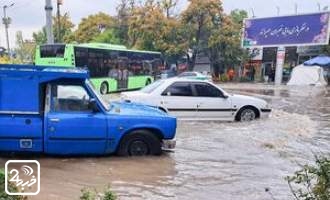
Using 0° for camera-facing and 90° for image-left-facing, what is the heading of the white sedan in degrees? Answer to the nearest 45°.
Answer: approximately 270°

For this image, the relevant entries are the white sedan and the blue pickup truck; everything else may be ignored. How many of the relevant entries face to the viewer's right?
2

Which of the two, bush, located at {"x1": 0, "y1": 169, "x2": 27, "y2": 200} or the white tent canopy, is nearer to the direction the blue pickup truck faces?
the white tent canopy

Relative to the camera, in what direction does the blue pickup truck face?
facing to the right of the viewer

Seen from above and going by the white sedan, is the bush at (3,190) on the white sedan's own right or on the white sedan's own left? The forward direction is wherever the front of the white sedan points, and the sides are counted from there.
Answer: on the white sedan's own right

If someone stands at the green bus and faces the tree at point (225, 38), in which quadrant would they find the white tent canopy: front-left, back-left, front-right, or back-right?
front-right
